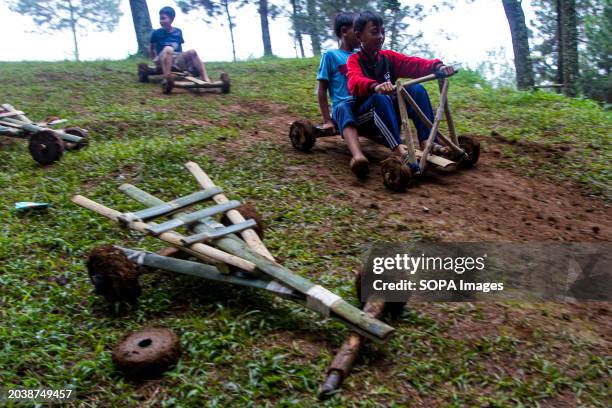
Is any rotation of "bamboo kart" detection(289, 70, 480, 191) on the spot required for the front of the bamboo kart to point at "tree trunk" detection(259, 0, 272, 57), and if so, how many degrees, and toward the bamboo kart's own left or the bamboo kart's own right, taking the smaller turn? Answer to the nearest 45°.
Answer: approximately 135° to the bamboo kart's own left

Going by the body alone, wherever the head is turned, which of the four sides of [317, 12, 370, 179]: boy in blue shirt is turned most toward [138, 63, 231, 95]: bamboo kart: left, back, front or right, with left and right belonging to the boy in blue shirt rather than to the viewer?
back

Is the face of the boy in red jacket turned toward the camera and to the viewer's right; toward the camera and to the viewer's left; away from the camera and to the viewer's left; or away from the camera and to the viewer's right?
toward the camera and to the viewer's right

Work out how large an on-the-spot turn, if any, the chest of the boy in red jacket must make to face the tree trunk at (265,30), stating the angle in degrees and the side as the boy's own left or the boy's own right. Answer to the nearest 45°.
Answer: approximately 135° to the boy's own left

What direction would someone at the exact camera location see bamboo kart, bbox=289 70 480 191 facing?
facing the viewer and to the right of the viewer

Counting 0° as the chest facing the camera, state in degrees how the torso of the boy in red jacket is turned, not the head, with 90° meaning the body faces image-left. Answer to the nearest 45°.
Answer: approximately 315°

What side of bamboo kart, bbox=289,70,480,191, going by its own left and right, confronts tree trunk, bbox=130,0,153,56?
back

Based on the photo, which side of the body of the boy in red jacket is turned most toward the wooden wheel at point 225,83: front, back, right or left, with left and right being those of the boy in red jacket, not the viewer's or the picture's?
back
